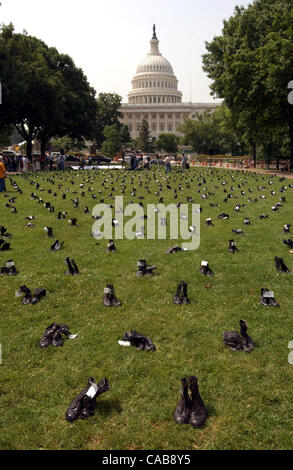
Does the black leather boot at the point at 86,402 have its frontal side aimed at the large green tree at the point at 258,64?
no

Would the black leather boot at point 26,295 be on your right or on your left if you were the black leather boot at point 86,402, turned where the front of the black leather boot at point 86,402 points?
on your right

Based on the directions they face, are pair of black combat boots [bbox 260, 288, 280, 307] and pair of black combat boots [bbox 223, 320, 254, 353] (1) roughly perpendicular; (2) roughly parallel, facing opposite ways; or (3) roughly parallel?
roughly parallel

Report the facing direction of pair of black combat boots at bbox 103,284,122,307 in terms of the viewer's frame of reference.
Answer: facing the viewer and to the right of the viewer

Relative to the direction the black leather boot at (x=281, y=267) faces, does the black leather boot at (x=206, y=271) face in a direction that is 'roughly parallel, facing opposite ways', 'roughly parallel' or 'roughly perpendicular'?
roughly parallel

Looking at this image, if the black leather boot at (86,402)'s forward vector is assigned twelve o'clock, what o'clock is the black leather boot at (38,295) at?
the black leather boot at (38,295) is roughly at 4 o'clock from the black leather boot at (86,402).

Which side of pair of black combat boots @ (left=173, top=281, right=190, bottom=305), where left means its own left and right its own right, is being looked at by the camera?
front

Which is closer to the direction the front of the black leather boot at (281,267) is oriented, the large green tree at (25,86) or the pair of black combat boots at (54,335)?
the pair of black combat boots

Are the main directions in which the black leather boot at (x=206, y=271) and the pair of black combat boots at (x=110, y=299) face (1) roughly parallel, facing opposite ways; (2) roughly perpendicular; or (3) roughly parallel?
roughly parallel

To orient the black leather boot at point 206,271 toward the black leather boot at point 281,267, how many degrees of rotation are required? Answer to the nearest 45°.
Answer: approximately 45° to its left

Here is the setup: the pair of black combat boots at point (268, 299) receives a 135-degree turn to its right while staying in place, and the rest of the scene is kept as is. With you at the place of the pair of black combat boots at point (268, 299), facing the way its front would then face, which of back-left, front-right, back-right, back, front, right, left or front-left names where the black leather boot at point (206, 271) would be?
front-right

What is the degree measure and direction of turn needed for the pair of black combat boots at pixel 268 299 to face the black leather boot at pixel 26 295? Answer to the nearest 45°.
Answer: approximately 135° to its right

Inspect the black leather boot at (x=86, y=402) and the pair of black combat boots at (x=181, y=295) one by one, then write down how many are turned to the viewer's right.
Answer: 0
